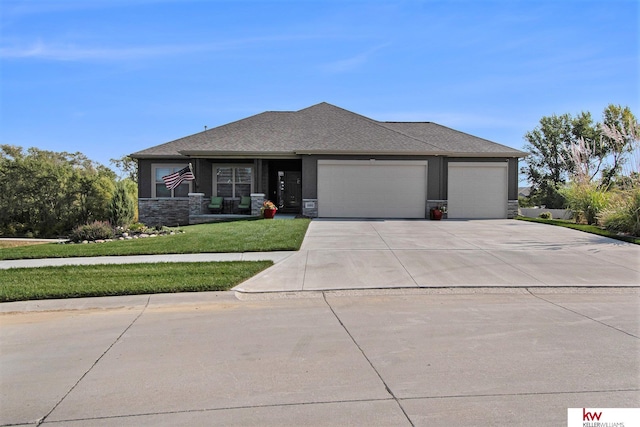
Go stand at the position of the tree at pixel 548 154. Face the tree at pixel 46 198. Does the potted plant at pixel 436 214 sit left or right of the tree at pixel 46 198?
left

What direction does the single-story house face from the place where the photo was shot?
facing the viewer

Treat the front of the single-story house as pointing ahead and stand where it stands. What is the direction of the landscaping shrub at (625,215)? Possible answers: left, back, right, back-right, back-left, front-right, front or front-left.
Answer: front-left

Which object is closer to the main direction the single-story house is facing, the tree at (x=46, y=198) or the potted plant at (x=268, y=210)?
the potted plant

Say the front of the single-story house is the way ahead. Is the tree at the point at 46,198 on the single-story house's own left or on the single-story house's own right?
on the single-story house's own right

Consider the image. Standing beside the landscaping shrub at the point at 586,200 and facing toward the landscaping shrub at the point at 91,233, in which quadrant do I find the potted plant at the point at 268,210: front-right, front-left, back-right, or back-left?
front-right

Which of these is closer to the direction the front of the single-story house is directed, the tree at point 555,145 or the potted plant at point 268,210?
the potted plant

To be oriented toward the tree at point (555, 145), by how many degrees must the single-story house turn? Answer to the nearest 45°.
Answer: approximately 135° to its left

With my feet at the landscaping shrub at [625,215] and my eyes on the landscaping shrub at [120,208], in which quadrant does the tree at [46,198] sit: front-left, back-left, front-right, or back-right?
front-right

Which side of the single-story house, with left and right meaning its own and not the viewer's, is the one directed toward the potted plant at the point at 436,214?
front

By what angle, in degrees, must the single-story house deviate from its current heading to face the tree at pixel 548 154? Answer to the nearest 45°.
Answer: approximately 135° to its left
